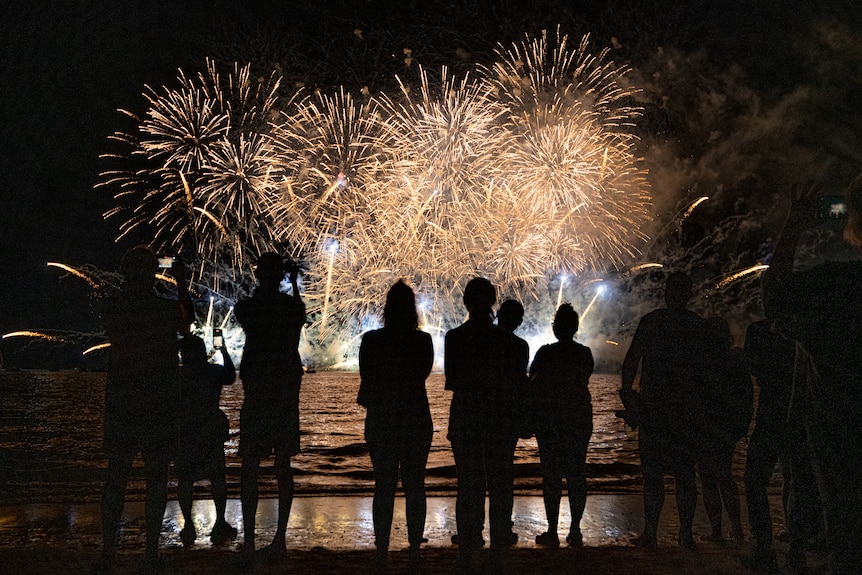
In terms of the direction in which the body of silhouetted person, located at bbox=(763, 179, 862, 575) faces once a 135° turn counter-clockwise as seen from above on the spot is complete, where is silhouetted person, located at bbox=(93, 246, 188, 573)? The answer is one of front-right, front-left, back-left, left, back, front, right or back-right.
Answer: front-right

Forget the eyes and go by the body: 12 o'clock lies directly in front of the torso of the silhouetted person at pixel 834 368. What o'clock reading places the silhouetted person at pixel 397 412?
the silhouetted person at pixel 397 412 is roughly at 10 o'clock from the silhouetted person at pixel 834 368.

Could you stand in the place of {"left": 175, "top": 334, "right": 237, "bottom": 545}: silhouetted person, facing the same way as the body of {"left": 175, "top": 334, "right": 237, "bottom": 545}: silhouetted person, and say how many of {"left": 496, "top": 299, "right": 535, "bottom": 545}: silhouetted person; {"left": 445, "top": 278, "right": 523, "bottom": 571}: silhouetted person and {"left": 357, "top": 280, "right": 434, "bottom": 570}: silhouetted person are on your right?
3

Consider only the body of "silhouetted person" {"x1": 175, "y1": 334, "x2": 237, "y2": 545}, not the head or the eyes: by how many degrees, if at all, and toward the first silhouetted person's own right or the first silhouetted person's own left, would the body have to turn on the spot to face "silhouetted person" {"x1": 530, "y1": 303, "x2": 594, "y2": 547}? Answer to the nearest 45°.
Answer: approximately 45° to the first silhouetted person's own right

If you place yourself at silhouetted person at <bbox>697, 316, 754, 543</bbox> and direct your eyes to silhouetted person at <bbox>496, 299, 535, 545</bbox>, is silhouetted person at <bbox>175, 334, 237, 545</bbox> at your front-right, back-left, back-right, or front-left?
front-right

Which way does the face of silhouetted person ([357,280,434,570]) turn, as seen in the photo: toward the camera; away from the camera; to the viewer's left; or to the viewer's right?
away from the camera

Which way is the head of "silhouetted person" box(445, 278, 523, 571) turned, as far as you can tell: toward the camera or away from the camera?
away from the camera

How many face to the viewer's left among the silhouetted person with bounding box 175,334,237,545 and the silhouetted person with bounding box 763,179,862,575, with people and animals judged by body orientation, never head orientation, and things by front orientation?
0

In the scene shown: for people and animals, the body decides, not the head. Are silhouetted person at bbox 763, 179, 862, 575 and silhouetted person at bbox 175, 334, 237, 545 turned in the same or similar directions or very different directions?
same or similar directions

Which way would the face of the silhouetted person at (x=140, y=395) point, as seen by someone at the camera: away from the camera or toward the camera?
away from the camera

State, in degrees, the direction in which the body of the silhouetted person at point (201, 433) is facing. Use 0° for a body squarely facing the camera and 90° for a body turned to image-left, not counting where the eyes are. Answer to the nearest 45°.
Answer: approximately 225°

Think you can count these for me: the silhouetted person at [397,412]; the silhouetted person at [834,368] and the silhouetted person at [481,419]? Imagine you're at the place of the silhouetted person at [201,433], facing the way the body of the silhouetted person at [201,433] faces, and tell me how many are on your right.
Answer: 3

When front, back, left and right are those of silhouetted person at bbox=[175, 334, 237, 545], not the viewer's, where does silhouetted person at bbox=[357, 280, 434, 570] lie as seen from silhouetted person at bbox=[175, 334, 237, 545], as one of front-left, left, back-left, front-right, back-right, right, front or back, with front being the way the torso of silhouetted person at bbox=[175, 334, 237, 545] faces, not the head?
right

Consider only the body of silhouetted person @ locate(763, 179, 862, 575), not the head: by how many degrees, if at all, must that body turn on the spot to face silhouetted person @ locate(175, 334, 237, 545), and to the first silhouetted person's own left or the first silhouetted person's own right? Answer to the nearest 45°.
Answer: approximately 90° to the first silhouetted person's own left

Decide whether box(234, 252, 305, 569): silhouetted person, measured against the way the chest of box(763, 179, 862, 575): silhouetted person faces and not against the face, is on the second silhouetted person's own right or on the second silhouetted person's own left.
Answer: on the second silhouetted person's own left

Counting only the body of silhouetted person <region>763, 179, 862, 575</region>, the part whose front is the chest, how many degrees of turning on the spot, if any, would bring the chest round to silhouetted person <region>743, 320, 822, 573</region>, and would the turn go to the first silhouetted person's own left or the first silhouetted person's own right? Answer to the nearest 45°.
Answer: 0° — they already face them

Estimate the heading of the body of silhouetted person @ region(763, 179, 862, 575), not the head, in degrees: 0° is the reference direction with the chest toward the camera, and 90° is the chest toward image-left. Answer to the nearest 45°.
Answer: approximately 180°

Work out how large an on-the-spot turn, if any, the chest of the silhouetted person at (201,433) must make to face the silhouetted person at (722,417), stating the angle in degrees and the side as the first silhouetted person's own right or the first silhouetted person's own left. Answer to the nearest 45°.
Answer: approximately 45° to the first silhouetted person's own right

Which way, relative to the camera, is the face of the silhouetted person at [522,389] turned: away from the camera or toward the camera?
away from the camera
